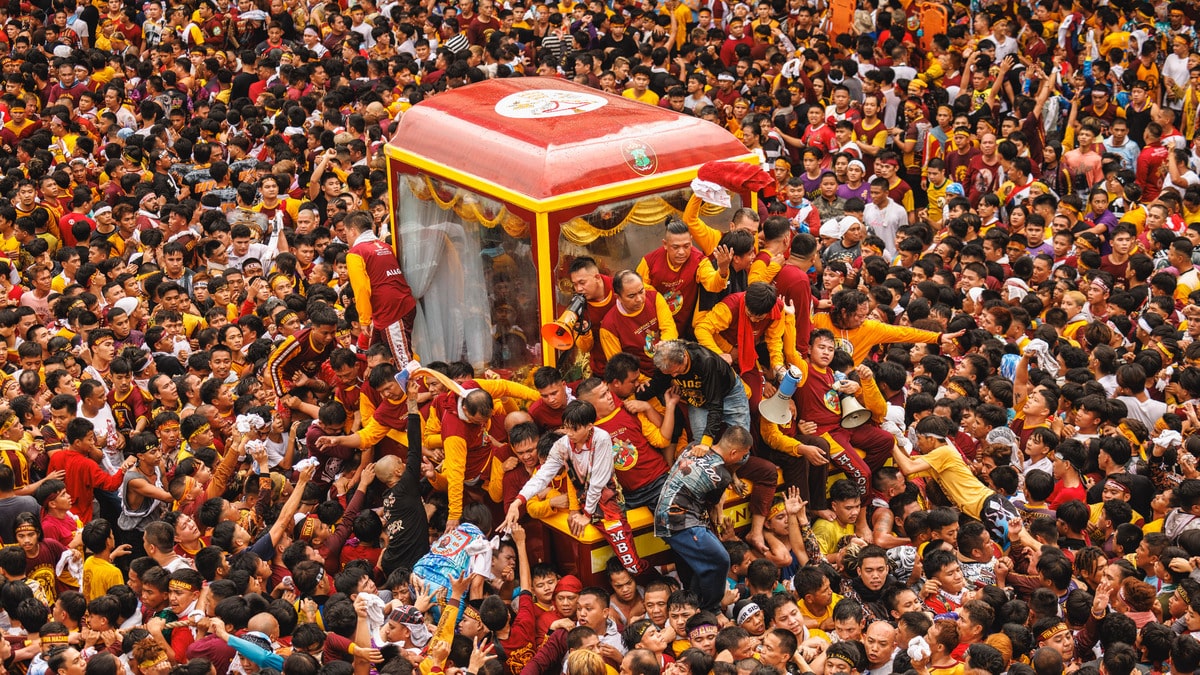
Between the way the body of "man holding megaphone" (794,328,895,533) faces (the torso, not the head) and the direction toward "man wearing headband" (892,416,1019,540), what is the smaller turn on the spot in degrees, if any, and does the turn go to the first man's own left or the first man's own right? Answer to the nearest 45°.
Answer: approximately 45° to the first man's own left

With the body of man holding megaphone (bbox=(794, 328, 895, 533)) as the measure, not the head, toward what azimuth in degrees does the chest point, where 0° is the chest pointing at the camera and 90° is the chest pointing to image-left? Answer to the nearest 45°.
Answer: approximately 315°

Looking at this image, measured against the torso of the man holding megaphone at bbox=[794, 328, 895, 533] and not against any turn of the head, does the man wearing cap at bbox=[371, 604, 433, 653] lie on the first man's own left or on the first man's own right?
on the first man's own right
